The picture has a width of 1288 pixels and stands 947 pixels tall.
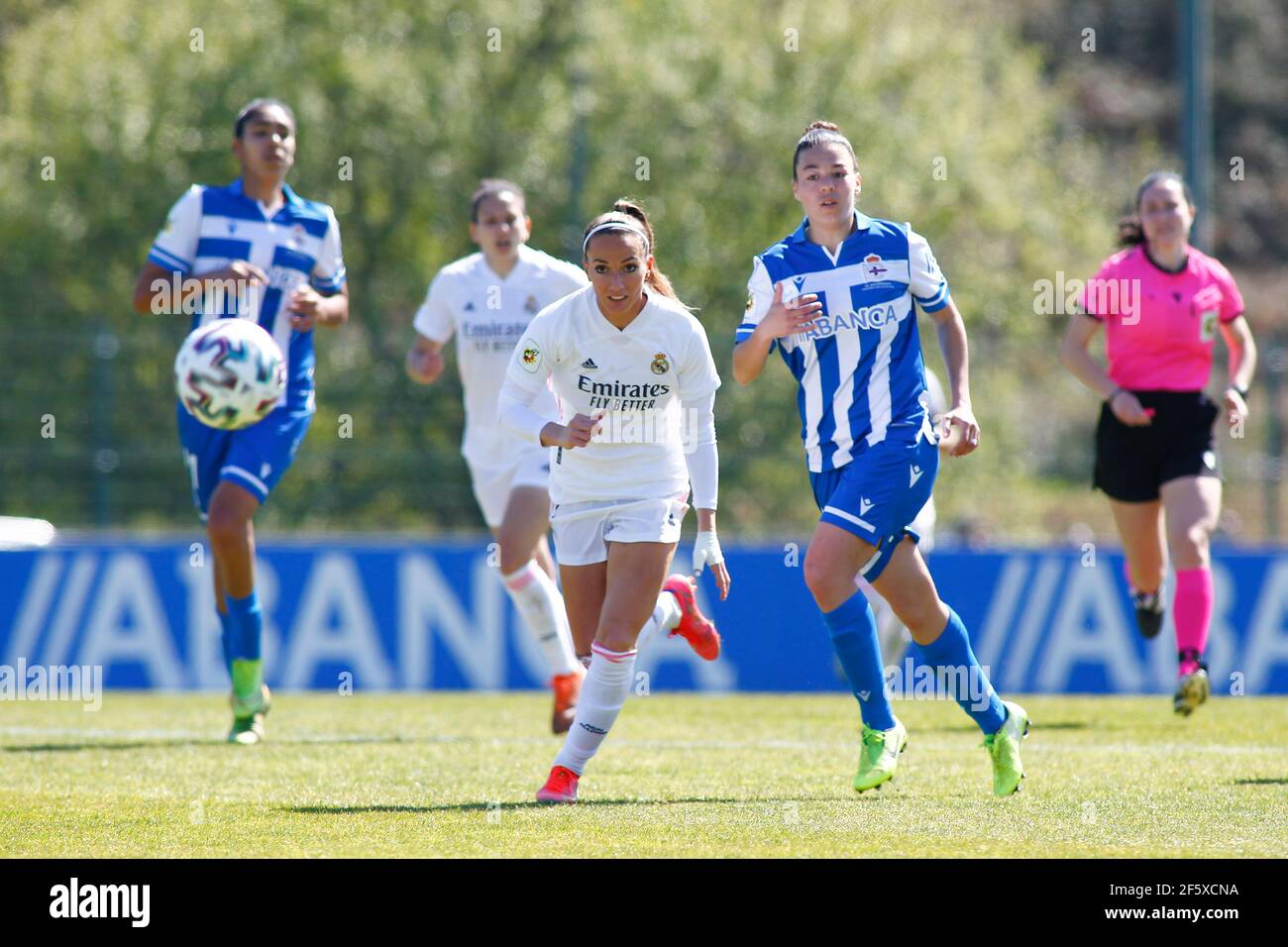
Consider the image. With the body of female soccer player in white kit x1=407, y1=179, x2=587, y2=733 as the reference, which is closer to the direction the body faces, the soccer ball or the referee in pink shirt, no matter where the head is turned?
the soccer ball

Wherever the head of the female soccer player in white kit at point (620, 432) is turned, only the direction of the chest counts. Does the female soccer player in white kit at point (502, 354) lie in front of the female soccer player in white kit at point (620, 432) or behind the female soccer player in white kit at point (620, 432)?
behind

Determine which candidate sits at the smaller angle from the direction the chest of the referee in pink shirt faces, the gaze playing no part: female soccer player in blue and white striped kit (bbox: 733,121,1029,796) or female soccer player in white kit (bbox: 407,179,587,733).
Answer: the female soccer player in blue and white striped kit

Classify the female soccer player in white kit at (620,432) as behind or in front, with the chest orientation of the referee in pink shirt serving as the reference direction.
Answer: in front

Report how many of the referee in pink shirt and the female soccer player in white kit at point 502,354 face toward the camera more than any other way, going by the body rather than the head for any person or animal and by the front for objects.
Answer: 2

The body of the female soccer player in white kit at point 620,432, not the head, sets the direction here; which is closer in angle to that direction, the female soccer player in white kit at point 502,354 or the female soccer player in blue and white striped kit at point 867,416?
the female soccer player in blue and white striped kit

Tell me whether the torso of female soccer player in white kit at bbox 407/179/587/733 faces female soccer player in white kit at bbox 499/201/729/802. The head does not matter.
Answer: yes

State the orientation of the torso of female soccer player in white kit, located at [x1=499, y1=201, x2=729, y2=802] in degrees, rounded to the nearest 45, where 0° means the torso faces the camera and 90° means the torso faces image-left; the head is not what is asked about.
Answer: approximately 0°

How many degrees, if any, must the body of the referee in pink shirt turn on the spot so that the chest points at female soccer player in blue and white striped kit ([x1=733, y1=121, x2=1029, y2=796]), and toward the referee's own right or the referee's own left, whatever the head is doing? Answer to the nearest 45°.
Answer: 0° — they already face them

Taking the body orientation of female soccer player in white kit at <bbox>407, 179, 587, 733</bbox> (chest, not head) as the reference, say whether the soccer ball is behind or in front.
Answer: in front
